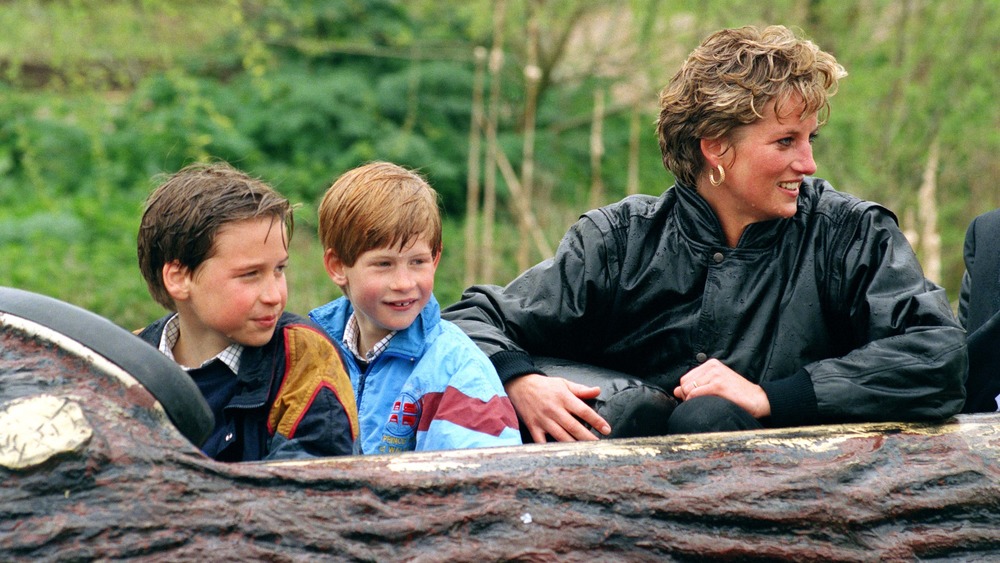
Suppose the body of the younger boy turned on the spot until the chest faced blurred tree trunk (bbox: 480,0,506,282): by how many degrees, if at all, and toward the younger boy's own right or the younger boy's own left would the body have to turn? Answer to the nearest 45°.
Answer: approximately 135° to the younger boy's own right

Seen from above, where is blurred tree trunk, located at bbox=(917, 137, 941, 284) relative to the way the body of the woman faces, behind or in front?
behind

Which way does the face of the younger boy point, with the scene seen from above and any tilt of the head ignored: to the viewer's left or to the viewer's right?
to the viewer's right

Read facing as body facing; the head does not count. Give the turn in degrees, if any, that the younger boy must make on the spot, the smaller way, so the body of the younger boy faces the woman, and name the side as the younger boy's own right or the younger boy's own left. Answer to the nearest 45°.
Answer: approximately 135° to the younger boy's own left

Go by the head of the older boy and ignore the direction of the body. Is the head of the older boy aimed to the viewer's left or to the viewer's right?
to the viewer's right

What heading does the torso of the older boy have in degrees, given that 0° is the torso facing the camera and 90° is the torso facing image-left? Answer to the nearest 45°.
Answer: approximately 45°

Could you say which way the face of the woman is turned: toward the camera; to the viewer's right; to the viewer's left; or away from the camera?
to the viewer's right

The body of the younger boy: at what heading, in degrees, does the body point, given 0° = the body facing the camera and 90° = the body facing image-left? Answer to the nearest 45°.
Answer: approximately 45°

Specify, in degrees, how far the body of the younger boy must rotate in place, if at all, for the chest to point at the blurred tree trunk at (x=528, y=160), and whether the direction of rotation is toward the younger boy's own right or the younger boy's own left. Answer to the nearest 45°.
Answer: approximately 135° to the younger boy's own right

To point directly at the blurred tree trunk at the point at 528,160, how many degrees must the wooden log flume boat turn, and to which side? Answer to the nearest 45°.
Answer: approximately 90° to its right

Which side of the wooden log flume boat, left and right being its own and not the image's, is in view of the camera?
left

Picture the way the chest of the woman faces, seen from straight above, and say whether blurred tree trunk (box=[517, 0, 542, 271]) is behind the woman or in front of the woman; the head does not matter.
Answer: behind

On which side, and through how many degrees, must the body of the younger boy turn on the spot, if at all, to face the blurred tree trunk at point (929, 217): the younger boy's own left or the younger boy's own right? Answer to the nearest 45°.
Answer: approximately 180°
